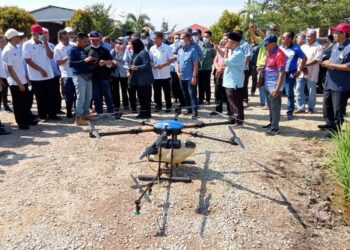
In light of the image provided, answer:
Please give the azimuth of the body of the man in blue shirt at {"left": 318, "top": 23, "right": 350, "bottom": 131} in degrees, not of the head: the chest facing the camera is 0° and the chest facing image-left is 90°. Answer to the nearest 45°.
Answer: approximately 45°

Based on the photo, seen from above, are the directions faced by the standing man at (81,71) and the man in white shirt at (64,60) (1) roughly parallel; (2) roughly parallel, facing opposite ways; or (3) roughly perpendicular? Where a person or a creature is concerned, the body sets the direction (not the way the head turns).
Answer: roughly parallel

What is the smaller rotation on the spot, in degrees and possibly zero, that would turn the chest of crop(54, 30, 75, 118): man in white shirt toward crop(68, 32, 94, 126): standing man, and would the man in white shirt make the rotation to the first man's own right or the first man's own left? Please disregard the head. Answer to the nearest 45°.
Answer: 0° — they already face them

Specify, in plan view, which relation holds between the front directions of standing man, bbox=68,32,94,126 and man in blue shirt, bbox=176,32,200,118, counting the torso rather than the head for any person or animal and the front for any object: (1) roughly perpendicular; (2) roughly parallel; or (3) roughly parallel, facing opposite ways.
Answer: roughly perpendicular

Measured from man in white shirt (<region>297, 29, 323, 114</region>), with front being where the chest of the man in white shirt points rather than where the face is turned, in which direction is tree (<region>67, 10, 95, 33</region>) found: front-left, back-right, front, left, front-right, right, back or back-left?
right

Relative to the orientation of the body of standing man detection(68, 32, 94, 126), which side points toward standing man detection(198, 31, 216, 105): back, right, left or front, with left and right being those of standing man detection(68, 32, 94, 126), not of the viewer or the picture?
left

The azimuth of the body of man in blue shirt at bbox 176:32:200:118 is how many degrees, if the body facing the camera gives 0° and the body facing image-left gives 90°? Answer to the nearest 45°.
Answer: approximately 45°

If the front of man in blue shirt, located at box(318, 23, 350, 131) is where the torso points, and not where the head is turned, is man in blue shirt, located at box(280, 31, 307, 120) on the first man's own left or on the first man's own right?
on the first man's own right

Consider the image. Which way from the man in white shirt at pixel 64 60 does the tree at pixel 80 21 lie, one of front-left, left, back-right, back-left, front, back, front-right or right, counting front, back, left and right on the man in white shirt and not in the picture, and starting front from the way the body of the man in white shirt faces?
back-left

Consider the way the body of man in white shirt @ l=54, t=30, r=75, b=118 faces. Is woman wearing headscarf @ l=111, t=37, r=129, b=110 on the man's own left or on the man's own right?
on the man's own left

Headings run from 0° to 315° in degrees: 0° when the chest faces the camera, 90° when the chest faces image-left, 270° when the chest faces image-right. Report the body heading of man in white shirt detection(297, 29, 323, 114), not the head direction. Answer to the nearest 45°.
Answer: approximately 45°

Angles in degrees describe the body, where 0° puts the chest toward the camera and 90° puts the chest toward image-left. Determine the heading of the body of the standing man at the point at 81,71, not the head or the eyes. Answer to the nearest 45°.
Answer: approximately 315°

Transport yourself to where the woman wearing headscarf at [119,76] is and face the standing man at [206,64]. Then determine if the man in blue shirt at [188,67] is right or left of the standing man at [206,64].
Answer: right

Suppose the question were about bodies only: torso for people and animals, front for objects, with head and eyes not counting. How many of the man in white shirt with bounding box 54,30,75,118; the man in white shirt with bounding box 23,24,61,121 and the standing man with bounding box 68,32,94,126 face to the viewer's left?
0

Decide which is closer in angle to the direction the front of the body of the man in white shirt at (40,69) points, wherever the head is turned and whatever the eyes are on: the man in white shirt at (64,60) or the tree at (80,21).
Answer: the man in white shirt
